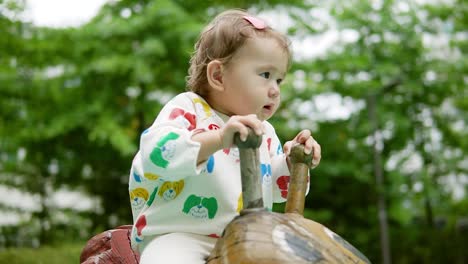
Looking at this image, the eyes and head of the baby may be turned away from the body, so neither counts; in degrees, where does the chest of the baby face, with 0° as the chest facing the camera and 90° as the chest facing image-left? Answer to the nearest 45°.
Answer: approximately 315°
